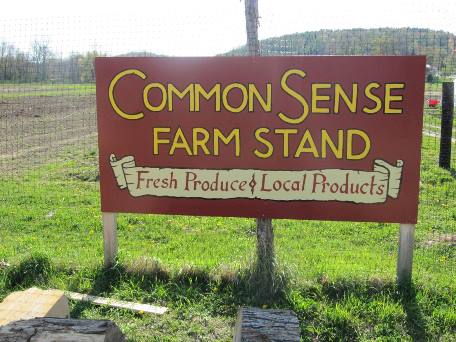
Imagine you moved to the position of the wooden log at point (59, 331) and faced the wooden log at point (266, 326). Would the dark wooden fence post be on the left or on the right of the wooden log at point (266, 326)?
left

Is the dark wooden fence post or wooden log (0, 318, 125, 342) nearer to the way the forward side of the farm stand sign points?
the wooden log

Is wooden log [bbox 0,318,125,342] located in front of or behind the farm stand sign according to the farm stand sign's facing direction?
in front

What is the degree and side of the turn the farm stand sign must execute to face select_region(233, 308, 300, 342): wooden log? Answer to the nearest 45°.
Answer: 0° — it already faces it

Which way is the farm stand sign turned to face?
toward the camera

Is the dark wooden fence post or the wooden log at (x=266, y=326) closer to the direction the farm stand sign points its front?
the wooden log

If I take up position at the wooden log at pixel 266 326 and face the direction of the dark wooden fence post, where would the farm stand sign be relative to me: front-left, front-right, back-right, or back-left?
front-left

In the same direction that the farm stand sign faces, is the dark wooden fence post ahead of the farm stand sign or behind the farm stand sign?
behind

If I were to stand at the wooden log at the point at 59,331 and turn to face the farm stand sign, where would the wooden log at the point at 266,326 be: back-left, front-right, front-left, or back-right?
front-right
